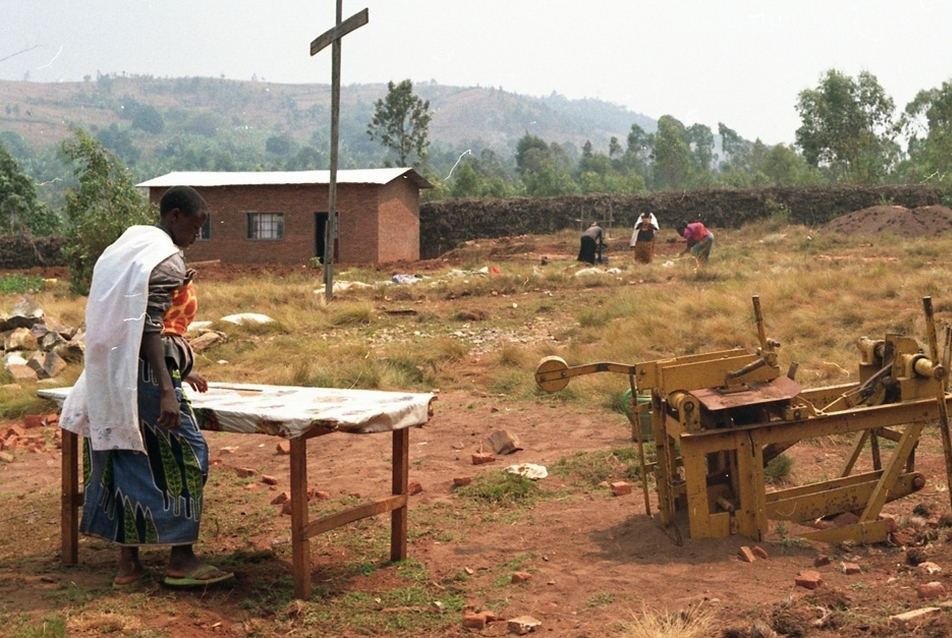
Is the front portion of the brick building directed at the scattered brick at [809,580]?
yes

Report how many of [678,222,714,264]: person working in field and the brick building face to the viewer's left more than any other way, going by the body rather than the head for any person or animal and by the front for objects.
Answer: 1

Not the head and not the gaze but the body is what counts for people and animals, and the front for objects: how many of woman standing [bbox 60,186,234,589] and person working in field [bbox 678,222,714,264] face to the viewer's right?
1

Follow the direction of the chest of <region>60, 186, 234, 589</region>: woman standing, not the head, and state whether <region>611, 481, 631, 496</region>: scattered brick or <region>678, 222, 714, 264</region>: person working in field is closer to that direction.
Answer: the scattered brick

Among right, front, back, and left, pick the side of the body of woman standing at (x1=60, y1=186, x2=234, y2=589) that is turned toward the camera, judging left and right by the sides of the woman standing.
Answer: right

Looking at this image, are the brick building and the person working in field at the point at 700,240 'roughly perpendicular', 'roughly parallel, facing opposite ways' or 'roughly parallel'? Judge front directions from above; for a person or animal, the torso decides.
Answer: roughly perpendicular

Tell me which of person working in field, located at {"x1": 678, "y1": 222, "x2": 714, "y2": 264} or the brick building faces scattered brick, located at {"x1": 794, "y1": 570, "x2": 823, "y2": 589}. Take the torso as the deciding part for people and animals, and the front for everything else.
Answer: the brick building

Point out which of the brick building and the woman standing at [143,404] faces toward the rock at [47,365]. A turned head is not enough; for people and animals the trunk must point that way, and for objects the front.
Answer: the brick building

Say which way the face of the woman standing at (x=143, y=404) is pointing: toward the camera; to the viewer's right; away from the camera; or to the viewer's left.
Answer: to the viewer's right

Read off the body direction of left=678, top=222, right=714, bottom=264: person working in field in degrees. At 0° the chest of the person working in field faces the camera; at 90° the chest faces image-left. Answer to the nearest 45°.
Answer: approximately 90°
